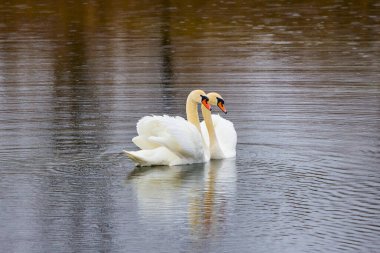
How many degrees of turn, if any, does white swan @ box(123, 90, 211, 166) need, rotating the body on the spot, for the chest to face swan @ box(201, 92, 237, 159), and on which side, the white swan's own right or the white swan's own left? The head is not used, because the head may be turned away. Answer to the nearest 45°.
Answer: approximately 45° to the white swan's own left

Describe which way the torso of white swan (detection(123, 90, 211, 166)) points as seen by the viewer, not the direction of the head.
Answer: to the viewer's right
